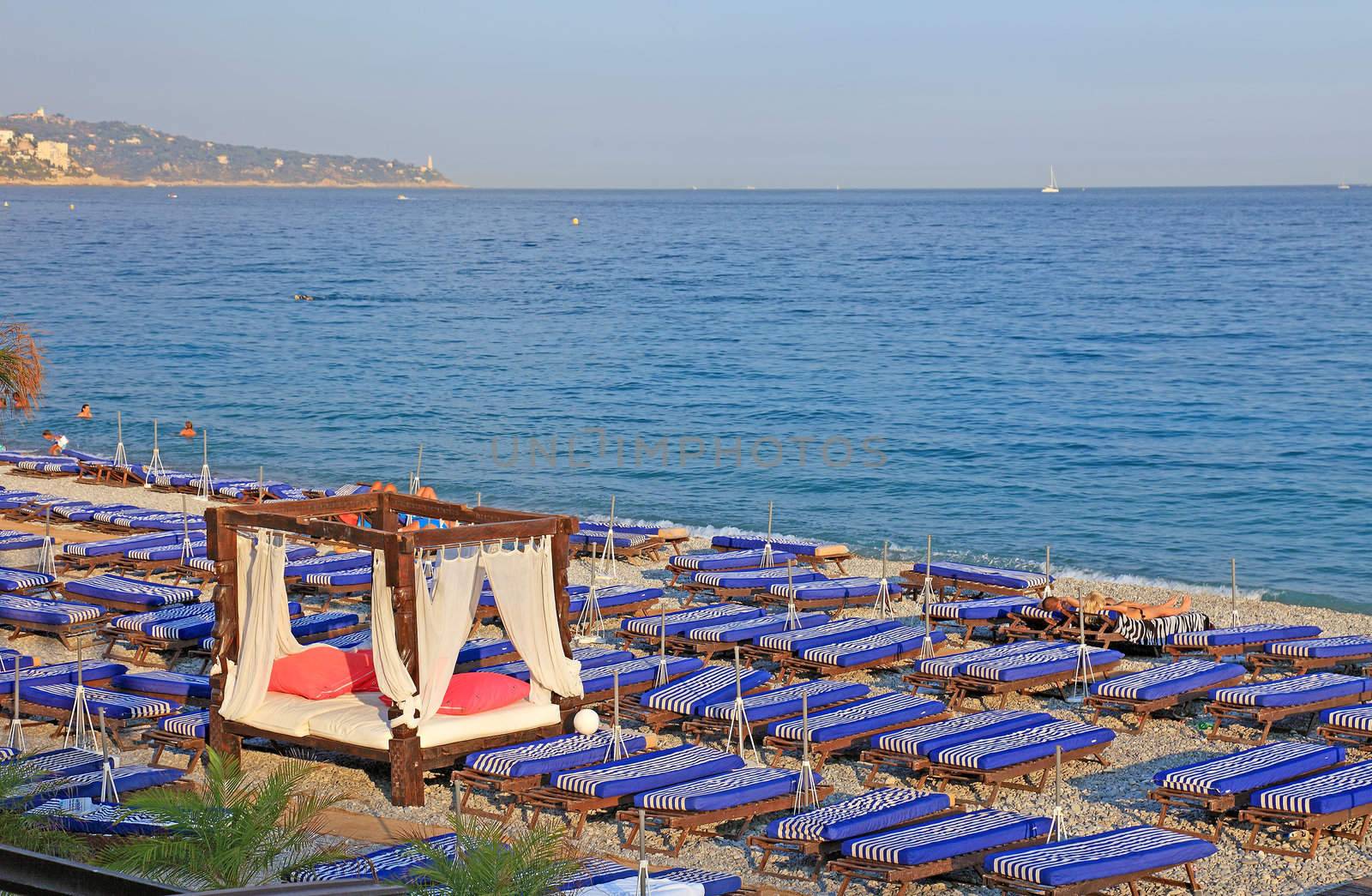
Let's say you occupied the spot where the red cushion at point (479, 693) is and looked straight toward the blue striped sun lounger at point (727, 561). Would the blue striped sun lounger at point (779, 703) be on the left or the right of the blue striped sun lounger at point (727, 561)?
right

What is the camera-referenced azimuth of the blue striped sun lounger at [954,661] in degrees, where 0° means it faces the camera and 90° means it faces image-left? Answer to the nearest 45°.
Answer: approximately 225°

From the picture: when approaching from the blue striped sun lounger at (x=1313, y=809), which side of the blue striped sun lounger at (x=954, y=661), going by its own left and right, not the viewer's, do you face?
right

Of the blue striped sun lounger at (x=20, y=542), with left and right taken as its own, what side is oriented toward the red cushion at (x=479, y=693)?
right

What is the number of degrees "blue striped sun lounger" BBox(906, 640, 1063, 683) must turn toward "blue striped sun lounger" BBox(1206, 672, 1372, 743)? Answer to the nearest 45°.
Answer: approximately 45° to its right

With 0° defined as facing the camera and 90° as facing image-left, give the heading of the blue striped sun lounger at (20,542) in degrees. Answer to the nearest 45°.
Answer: approximately 270°
